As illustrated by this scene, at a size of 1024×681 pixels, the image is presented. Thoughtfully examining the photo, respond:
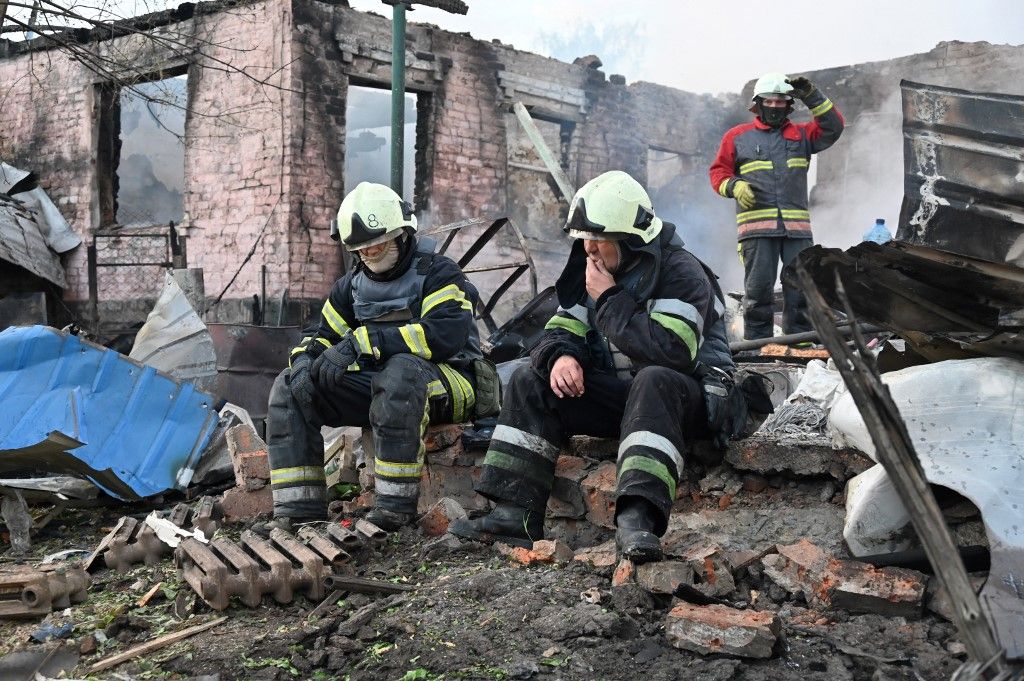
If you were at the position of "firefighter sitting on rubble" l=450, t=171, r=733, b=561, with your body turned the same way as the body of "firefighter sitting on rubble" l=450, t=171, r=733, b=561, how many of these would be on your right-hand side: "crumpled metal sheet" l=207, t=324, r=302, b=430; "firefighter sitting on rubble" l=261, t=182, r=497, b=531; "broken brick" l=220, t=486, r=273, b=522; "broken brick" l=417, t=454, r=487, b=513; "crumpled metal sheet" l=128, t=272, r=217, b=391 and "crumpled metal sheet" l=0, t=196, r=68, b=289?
6

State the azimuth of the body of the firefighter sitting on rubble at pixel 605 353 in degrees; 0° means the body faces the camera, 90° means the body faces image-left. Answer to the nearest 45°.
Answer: approximately 45°

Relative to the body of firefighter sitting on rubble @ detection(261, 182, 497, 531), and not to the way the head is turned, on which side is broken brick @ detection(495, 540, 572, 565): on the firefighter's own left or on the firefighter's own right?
on the firefighter's own left

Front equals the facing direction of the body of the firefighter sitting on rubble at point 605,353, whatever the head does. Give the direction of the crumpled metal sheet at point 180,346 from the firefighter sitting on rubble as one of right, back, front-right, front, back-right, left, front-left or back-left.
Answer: right

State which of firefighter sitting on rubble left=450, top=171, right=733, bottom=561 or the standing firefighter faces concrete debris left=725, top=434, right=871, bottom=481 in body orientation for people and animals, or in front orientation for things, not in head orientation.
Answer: the standing firefighter

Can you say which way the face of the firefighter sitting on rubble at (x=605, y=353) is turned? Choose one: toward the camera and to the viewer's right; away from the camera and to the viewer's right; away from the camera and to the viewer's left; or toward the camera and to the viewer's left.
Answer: toward the camera and to the viewer's left

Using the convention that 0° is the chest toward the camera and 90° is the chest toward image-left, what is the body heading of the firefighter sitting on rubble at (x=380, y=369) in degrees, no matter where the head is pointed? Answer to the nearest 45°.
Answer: approximately 45°

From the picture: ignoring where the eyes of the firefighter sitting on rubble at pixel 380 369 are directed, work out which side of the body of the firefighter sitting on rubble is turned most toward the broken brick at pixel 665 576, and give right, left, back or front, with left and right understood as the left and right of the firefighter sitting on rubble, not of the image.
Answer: left

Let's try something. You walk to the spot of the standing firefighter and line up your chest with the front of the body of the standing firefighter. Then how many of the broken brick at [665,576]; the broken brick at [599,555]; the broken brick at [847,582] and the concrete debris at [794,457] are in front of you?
4

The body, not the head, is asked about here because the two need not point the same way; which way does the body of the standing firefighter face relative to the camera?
toward the camera

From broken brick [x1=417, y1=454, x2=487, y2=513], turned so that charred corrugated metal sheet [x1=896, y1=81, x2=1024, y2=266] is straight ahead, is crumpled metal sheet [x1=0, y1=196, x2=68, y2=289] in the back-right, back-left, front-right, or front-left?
back-left
